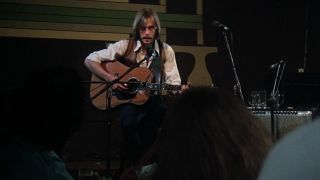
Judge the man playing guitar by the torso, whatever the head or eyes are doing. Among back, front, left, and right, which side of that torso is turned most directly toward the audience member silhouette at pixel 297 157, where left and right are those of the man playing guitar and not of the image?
front

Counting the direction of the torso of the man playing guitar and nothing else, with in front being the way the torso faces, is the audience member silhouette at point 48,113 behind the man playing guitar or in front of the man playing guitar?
in front

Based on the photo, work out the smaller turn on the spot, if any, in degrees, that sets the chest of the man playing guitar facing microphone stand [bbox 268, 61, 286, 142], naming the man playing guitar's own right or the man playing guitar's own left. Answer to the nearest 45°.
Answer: approximately 90° to the man playing guitar's own left

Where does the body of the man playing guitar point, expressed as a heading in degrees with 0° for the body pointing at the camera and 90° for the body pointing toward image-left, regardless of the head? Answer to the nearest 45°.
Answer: approximately 0°

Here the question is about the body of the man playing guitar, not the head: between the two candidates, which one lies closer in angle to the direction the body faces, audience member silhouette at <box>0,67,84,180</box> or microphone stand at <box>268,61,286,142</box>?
the audience member silhouette
